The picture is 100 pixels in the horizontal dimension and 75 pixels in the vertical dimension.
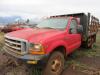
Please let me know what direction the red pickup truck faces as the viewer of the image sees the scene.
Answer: facing the viewer and to the left of the viewer
